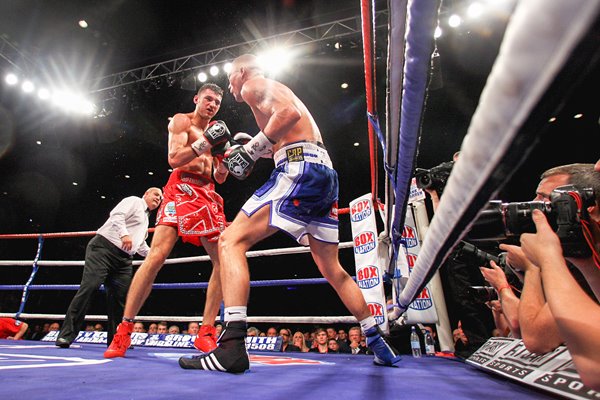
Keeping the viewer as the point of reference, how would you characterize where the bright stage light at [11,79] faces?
facing the viewer

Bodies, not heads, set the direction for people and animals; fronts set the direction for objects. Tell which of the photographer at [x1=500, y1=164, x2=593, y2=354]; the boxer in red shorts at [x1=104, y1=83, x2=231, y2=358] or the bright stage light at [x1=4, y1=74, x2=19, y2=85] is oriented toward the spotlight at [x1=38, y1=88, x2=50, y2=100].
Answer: the photographer

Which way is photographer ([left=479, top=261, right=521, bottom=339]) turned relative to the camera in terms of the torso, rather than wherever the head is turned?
to the viewer's left

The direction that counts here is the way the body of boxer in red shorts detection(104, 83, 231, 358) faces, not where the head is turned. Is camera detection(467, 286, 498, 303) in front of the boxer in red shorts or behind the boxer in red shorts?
in front

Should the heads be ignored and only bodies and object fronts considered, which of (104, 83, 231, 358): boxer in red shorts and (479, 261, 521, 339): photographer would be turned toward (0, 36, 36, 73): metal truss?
the photographer

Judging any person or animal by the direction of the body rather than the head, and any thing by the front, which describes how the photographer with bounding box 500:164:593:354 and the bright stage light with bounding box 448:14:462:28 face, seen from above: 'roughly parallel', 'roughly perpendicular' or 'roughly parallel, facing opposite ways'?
roughly perpendicular

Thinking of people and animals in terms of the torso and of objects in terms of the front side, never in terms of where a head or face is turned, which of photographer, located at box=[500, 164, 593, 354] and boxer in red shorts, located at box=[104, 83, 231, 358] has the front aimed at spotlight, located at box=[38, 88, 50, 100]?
the photographer

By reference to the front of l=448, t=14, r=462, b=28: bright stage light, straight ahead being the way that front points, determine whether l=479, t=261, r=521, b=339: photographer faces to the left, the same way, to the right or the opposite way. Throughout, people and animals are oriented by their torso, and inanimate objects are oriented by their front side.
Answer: to the right

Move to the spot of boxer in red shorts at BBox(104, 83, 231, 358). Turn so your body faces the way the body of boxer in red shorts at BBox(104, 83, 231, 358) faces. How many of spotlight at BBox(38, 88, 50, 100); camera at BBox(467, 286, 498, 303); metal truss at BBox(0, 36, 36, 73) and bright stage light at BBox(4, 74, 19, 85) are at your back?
3

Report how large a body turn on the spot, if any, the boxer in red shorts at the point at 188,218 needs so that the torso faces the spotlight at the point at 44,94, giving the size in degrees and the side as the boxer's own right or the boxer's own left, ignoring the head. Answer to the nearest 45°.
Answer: approximately 180°

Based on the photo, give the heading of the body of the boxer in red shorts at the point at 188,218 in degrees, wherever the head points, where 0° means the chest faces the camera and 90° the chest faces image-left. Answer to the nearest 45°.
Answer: approximately 315°

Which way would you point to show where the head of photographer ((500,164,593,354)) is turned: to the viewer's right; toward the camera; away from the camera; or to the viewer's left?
to the viewer's left

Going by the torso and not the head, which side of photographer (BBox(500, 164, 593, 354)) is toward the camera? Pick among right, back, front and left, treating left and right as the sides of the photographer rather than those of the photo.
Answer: left

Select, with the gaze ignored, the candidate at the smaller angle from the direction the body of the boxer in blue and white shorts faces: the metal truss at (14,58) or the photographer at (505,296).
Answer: the metal truss

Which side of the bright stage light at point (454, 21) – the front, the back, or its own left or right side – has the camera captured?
front
